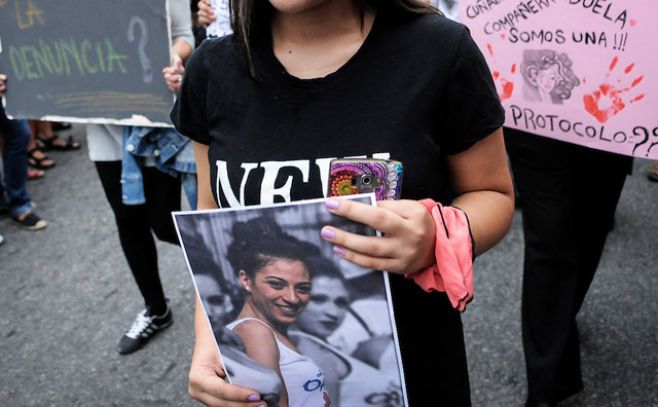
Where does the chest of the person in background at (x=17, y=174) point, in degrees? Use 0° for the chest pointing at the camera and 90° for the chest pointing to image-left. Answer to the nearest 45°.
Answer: approximately 315°

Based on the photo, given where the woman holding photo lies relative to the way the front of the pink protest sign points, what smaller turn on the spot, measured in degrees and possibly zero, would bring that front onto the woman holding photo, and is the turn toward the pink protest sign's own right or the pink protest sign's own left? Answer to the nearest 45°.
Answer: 0° — it already faces them

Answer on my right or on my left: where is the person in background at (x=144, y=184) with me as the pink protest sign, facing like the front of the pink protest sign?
on my right

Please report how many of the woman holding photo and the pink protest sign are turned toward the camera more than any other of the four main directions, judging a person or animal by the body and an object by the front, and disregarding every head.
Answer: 2

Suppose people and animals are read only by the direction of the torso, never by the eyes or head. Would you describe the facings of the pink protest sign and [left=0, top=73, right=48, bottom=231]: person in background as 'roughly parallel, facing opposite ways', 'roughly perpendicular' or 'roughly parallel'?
roughly perpendicular

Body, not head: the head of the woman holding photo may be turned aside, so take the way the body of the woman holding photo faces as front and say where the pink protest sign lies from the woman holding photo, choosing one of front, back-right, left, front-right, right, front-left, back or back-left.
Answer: back-left

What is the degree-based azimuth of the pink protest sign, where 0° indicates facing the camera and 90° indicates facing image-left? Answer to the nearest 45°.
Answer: approximately 0°

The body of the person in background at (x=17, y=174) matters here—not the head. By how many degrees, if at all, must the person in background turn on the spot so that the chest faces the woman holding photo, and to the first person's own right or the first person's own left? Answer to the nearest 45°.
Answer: approximately 45° to the first person's own right

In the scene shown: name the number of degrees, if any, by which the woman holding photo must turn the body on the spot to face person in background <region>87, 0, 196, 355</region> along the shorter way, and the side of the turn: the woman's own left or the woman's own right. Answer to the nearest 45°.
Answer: approximately 135° to the woman's own right

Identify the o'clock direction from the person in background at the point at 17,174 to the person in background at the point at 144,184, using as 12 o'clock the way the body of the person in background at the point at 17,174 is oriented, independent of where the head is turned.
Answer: the person in background at the point at 144,184 is roughly at 1 o'clock from the person in background at the point at 17,174.

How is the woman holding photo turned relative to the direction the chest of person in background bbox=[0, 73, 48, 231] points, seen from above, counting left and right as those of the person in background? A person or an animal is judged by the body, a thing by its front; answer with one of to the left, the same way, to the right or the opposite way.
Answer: to the right
